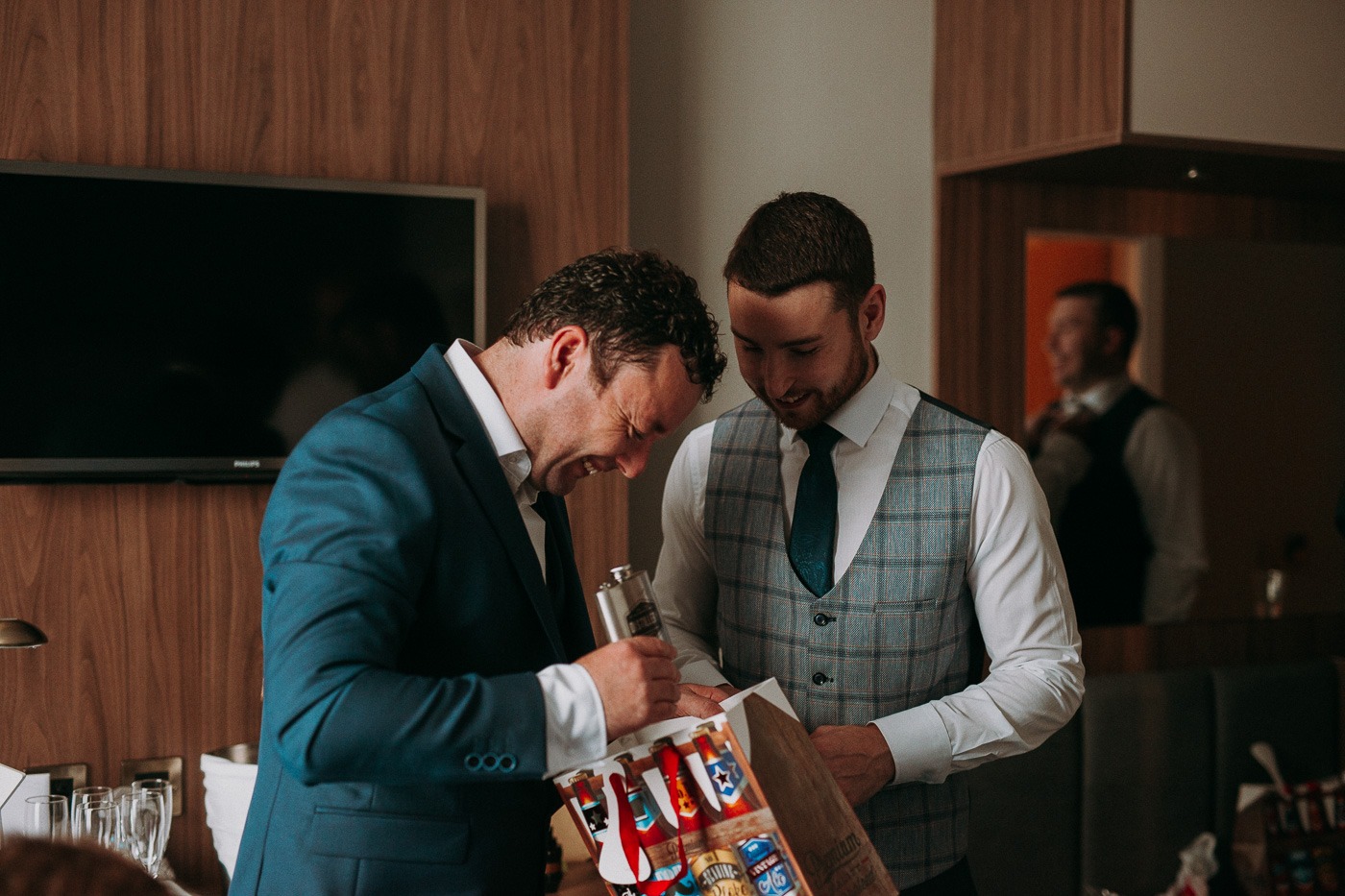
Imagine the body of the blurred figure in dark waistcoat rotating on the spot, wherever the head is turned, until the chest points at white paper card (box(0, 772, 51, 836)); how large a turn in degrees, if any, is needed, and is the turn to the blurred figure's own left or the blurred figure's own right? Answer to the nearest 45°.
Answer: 0° — they already face it

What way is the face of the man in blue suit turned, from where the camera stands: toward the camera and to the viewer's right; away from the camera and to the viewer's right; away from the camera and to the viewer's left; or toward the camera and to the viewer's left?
toward the camera and to the viewer's right

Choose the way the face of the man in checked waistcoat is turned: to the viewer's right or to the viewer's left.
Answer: to the viewer's left

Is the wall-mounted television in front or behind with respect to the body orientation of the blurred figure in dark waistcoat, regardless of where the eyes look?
in front

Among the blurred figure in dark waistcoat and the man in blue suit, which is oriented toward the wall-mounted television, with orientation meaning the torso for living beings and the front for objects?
the blurred figure in dark waistcoat

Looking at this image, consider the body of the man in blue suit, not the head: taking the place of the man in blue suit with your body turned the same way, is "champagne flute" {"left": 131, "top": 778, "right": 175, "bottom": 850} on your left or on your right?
on your left

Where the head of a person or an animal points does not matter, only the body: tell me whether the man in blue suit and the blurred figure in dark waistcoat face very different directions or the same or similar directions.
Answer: very different directions

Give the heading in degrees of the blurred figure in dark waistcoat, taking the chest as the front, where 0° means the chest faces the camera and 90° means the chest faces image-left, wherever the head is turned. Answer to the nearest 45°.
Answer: approximately 45°

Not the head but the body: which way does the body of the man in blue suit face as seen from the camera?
to the viewer's right

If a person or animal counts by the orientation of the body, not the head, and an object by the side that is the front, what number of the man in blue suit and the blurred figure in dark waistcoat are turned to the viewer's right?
1

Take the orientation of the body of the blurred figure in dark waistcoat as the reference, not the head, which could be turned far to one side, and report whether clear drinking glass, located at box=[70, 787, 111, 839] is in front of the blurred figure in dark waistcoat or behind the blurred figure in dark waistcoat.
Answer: in front

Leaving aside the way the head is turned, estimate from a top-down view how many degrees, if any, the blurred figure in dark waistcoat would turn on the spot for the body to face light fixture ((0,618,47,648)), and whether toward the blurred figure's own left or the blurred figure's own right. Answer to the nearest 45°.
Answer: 0° — they already face it
